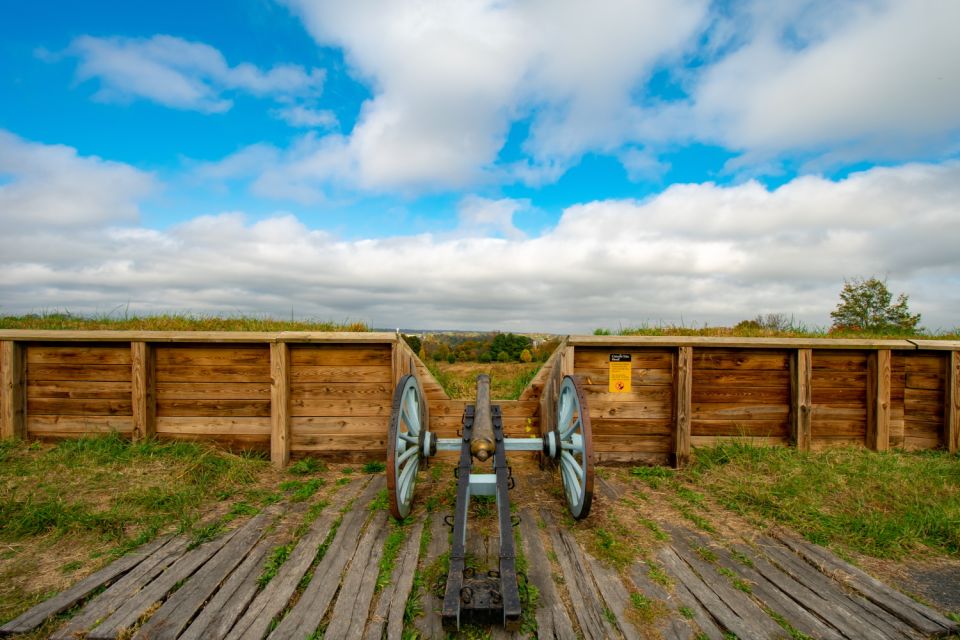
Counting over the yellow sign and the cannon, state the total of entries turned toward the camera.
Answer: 1

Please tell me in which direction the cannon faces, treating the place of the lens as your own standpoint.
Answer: facing away from the viewer

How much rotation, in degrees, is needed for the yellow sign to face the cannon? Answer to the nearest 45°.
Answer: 0° — it already faces it

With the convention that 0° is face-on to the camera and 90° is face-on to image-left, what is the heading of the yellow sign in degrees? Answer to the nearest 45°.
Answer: approximately 0°

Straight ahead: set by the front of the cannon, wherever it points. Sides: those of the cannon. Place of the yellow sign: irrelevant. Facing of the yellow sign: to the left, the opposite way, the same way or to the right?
the opposite way

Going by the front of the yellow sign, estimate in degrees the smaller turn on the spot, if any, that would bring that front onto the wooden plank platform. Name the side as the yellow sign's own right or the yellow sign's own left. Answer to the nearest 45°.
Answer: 0° — it already faces it

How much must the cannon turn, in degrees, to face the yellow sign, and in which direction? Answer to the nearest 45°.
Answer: approximately 45° to its right
